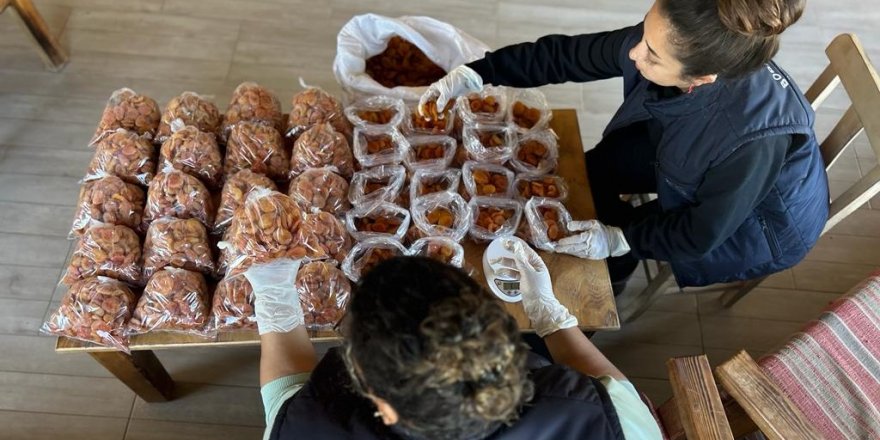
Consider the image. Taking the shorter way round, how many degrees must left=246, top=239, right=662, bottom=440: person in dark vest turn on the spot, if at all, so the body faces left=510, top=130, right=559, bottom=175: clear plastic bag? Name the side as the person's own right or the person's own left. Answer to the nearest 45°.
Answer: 0° — they already face it

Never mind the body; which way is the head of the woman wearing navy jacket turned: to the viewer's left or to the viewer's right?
to the viewer's left

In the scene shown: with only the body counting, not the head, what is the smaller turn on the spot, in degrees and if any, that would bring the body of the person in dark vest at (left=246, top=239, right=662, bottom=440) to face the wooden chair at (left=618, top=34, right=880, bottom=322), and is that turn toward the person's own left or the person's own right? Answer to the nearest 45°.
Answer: approximately 45° to the person's own right

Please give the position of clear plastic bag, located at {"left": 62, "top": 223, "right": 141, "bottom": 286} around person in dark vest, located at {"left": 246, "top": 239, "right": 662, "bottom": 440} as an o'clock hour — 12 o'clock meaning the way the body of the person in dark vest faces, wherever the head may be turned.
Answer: The clear plastic bag is roughly at 10 o'clock from the person in dark vest.

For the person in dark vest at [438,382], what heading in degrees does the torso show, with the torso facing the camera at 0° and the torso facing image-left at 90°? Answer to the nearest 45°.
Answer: approximately 180°

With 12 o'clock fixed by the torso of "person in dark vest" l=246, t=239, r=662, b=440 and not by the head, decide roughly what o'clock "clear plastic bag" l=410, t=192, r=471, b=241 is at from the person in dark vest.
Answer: The clear plastic bag is roughly at 12 o'clock from the person in dark vest.

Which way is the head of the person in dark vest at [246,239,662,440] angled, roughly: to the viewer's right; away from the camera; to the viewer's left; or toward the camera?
away from the camera
